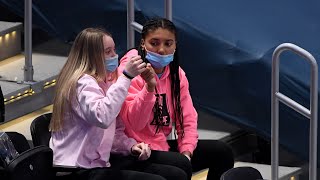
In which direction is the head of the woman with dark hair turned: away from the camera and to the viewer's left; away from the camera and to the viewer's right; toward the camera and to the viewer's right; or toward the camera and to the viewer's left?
toward the camera and to the viewer's left

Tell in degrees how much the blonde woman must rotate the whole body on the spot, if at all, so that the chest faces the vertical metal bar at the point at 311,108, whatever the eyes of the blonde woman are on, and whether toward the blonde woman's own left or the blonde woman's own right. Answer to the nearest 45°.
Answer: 0° — they already face it

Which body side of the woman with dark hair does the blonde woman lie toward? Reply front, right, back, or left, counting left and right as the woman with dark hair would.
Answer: right

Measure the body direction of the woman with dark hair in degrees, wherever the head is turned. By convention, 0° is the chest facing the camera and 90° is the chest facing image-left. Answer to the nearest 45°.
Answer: approximately 315°

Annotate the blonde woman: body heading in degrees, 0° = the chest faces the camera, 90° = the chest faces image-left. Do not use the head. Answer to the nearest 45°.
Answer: approximately 270°

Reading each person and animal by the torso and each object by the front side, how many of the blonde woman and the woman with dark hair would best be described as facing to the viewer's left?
0

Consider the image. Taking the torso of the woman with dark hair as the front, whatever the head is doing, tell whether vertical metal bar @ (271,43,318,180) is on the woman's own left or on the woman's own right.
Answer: on the woman's own left
